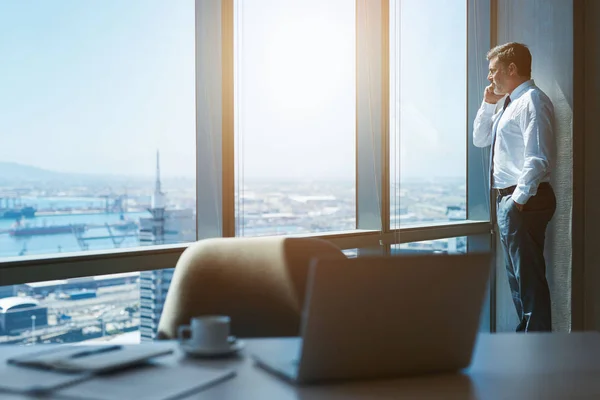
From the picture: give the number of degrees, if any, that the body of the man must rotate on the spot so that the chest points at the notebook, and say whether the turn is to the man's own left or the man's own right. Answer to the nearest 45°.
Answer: approximately 90° to the man's own left

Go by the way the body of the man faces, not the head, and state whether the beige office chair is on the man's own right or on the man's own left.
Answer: on the man's own left

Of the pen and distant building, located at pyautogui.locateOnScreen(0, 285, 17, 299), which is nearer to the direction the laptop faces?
the distant building

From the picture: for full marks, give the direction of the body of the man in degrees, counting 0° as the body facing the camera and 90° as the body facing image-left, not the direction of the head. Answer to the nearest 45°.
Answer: approximately 90°

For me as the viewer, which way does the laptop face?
facing away from the viewer and to the left of the viewer

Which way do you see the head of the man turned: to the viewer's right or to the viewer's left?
to the viewer's left

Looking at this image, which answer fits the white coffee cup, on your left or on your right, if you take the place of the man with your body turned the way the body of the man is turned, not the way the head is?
on your left

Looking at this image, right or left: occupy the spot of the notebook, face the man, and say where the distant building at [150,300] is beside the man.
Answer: left
